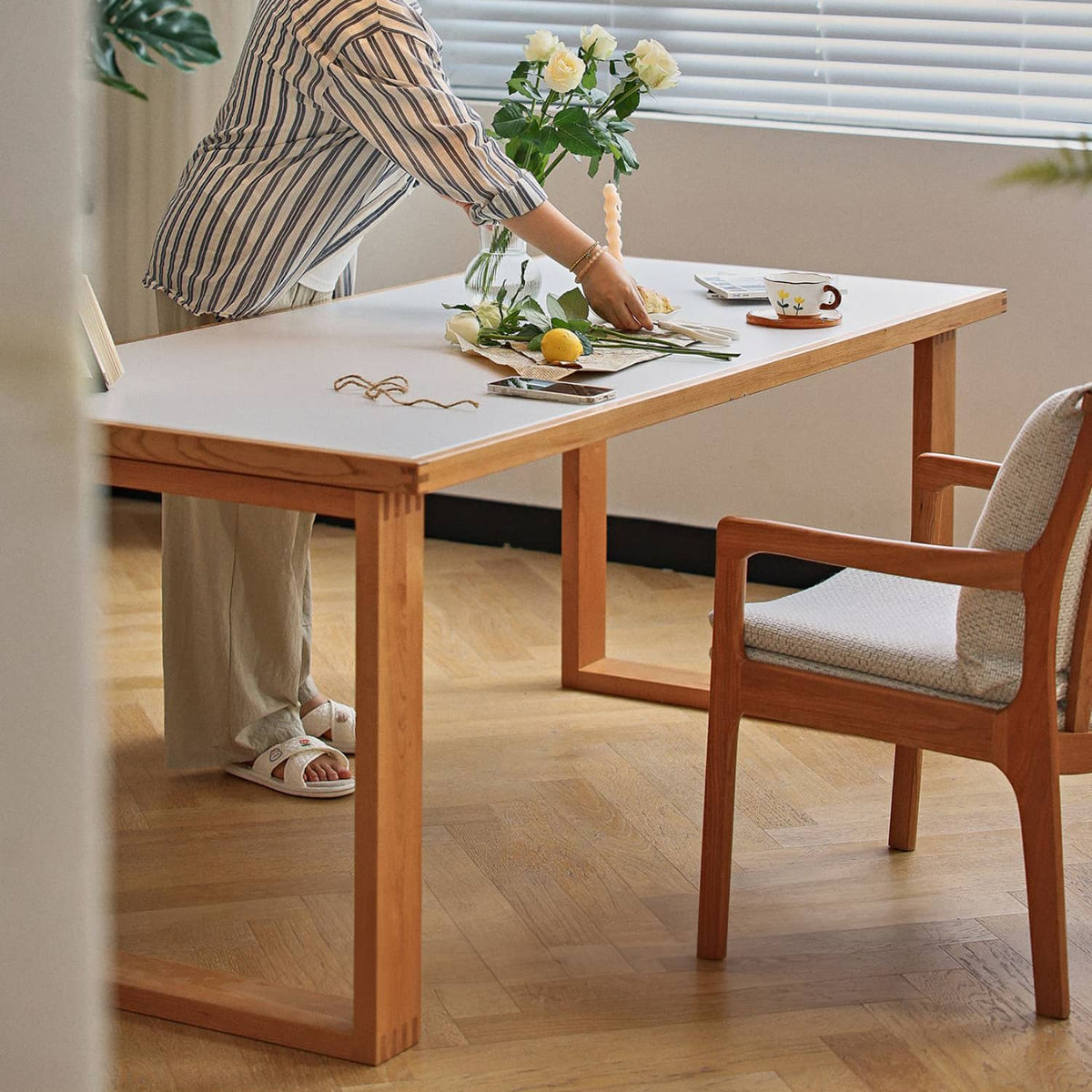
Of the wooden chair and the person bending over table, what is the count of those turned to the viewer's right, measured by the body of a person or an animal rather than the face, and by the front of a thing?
1

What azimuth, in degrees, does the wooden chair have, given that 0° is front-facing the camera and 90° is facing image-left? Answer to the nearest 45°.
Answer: approximately 135°

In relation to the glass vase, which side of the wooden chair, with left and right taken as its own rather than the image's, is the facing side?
front

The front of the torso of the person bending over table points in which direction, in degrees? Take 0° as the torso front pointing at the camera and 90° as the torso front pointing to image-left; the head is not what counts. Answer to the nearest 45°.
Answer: approximately 270°

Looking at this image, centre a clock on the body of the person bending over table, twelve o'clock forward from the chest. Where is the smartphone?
The smartphone is roughly at 2 o'clock from the person bending over table.

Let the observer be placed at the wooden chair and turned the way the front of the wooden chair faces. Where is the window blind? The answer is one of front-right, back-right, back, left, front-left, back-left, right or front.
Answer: front-right

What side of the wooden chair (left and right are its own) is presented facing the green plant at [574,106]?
front
